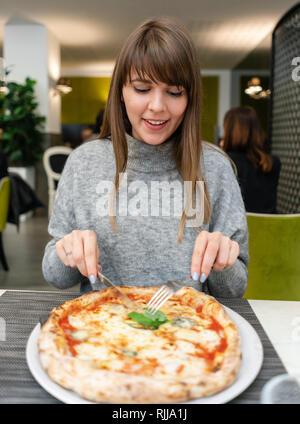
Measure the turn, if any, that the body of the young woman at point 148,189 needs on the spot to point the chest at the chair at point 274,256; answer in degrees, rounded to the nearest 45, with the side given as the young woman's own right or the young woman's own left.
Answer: approximately 135° to the young woman's own left

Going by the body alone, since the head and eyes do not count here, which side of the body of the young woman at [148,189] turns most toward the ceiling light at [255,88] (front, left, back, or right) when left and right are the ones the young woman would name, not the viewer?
back

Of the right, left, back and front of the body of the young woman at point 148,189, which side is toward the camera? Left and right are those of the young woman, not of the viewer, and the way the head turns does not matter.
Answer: front

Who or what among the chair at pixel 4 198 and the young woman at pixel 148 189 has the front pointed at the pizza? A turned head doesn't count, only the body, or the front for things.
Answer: the young woman

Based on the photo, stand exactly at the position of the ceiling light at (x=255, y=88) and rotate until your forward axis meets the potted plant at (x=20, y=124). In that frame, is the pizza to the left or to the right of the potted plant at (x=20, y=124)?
left

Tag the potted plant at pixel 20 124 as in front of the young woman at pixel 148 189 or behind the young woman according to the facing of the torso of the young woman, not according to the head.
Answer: behind
